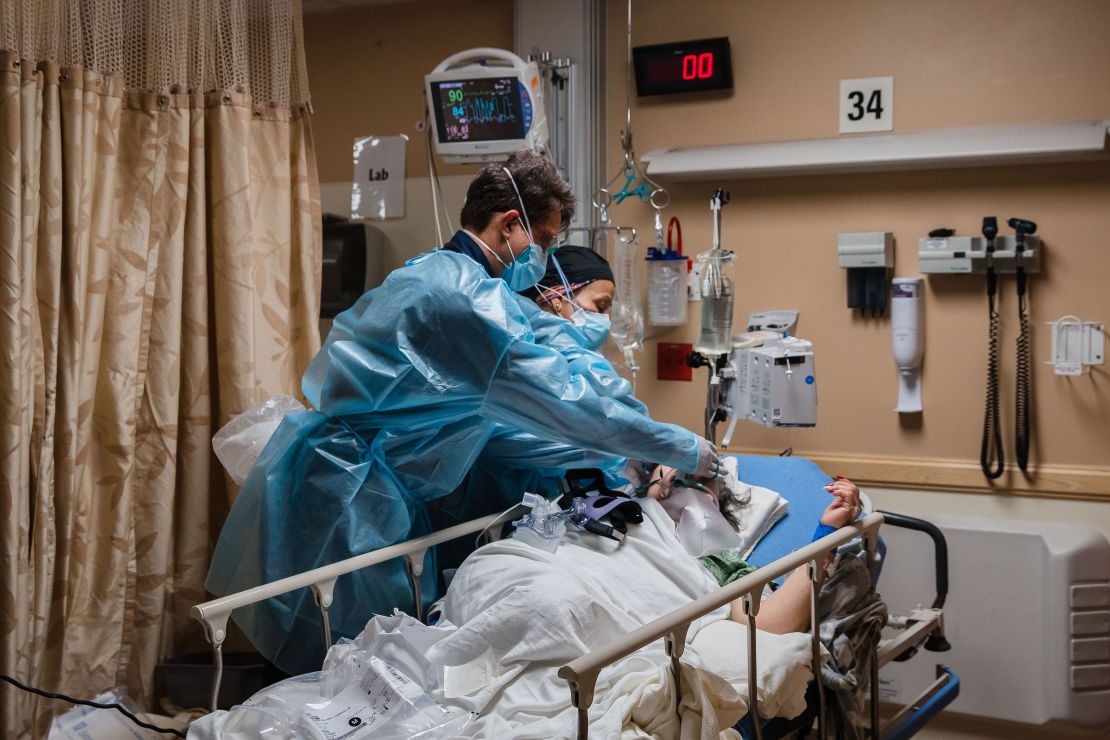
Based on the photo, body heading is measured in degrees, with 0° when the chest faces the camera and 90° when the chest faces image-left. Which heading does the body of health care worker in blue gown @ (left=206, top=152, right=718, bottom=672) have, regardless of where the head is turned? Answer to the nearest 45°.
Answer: approximately 270°

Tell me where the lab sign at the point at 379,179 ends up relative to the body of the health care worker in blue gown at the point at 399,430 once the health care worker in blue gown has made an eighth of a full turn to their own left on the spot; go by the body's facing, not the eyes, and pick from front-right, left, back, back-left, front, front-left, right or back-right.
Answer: front-left

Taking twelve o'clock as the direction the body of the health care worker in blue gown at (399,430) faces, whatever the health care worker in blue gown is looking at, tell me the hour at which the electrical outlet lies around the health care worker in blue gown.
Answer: The electrical outlet is roughly at 10 o'clock from the health care worker in blue gown.

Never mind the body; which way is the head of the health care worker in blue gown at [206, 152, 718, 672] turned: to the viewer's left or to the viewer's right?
to the viewer's right

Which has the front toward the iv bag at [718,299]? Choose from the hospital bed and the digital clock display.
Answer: the digital clock display

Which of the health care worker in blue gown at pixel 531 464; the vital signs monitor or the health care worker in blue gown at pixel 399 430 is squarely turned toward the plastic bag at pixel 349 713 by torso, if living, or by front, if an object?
the vital signs monitor
